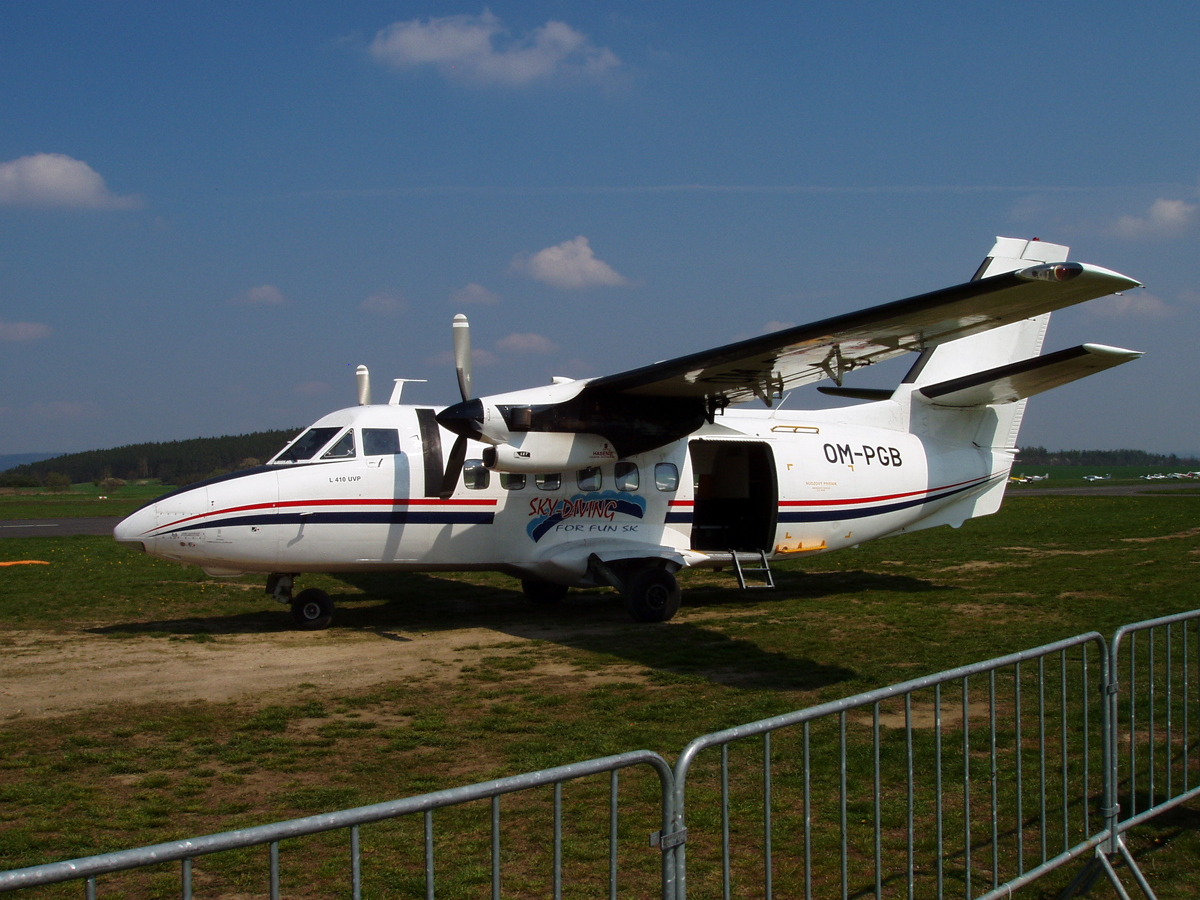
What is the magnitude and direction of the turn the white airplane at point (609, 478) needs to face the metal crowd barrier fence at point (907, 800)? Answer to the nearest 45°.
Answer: approximately 45° to its left

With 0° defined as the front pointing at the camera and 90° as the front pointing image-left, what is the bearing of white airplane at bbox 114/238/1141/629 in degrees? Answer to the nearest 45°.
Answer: approximately 45°
